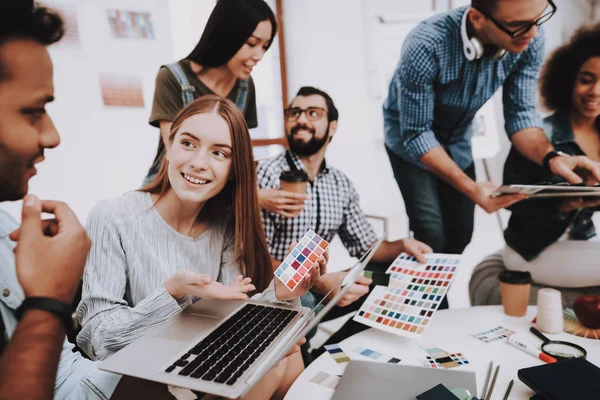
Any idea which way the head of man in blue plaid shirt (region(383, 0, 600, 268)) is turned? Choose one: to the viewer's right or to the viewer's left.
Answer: to the viewer's right

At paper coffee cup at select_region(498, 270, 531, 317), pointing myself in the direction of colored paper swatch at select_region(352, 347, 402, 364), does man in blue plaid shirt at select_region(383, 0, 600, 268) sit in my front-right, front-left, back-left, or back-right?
back-right

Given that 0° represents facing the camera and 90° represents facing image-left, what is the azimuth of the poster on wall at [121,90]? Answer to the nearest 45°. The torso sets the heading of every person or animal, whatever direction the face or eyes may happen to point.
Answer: approximately 0°

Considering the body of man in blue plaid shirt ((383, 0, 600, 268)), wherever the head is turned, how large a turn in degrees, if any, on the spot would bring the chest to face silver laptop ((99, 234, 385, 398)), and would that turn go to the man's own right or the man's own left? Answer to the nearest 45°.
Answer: approximately 45° to the man's own right
